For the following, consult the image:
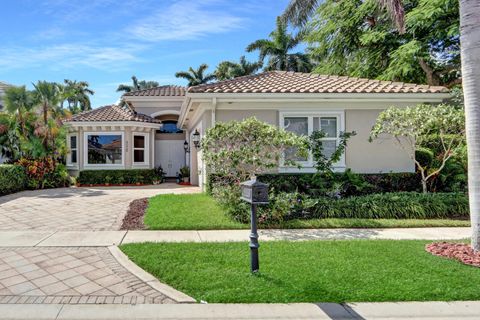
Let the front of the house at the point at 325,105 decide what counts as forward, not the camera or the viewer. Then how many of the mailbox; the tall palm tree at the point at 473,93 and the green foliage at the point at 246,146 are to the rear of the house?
0

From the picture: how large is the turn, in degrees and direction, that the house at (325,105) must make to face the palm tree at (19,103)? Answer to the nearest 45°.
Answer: approximately 90° to its right

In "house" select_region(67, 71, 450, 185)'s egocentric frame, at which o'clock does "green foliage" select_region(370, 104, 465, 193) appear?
The green foliage is roughly at 10 o'clock from the house.

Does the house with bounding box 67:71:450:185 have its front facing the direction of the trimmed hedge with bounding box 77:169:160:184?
no

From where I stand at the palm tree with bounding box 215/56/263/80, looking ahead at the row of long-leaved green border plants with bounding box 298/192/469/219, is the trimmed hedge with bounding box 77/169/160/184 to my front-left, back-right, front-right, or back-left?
front-right

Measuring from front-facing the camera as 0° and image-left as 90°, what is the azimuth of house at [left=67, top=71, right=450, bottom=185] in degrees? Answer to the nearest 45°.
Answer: approximately 0°

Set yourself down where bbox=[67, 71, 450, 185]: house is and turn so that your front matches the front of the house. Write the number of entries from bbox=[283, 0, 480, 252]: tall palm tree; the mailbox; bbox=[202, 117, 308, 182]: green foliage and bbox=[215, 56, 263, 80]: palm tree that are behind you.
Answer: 1

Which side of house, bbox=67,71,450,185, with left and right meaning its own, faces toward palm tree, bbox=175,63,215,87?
back

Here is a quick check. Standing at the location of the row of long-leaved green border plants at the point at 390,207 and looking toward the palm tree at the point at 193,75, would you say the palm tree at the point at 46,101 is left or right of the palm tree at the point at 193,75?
left

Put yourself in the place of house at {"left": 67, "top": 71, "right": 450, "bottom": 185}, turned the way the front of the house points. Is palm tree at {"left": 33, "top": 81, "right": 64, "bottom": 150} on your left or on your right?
on your right

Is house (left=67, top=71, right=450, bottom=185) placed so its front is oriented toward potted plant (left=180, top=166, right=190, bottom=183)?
no

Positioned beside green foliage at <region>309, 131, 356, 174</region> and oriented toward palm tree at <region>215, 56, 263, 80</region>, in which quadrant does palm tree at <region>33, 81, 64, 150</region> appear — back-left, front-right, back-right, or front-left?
front-left

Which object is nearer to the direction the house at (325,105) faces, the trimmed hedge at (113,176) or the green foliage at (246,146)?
the green foliage

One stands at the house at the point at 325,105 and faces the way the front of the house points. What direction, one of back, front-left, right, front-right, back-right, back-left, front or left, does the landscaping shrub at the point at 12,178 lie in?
right

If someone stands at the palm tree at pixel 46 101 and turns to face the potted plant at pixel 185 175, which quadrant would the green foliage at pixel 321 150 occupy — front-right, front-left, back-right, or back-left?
front-right
